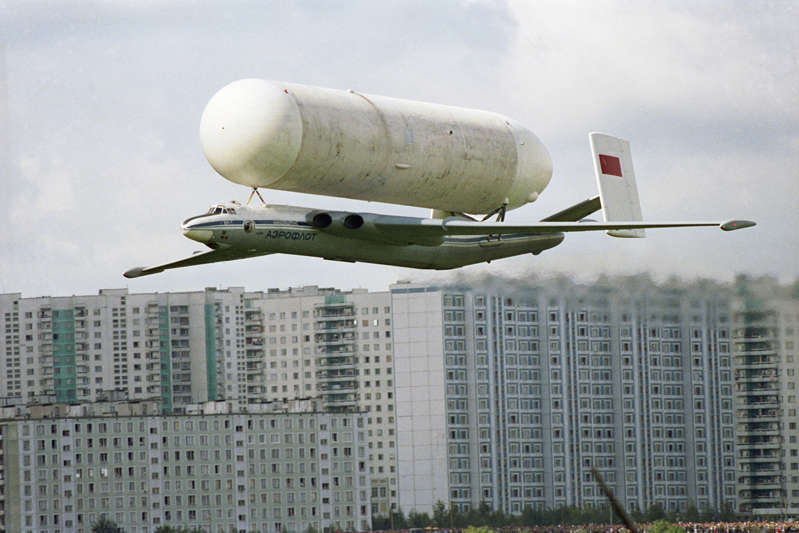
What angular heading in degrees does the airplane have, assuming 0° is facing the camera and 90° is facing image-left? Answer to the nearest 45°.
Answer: approximately 45°
